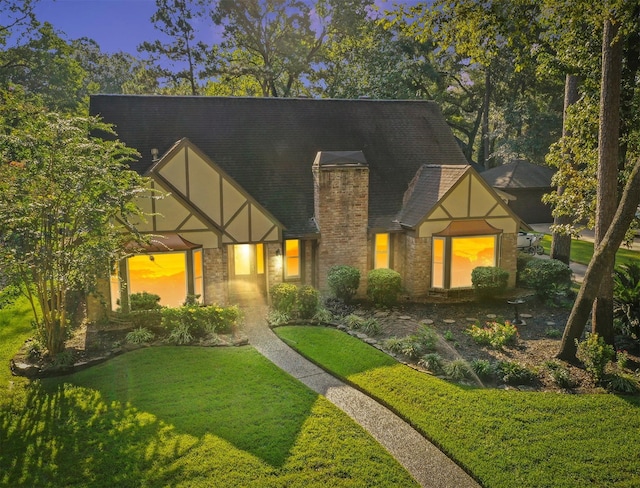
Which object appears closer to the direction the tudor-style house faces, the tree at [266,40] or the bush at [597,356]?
the bush

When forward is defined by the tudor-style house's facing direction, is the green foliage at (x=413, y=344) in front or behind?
in front

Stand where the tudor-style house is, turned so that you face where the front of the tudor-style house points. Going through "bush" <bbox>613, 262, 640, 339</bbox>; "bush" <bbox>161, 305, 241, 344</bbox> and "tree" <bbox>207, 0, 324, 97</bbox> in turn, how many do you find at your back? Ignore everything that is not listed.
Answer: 1

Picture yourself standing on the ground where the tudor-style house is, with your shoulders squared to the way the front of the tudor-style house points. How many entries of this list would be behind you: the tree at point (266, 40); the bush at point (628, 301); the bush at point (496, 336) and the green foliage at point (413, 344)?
1

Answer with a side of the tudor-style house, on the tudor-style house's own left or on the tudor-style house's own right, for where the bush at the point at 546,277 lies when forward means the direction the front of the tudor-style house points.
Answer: on the tudor-style house's own left

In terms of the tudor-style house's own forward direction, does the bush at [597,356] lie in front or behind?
in front

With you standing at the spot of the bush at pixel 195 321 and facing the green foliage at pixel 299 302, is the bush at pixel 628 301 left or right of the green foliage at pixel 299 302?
right

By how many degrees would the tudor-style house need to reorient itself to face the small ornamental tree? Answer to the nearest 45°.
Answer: approximately 45° to its right

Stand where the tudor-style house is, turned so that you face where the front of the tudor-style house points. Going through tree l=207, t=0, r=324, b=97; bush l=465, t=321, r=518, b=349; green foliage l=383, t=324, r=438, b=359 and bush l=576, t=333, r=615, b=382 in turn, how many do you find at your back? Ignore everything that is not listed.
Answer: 1

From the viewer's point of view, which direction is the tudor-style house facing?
toward the camera

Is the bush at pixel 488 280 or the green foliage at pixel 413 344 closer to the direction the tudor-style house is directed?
the green foliage

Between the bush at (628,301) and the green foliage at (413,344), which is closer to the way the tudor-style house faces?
the green foliage

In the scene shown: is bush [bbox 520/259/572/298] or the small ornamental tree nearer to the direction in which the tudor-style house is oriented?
the small ornamental tree

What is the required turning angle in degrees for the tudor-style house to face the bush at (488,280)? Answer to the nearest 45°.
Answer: approximately 90° to its left

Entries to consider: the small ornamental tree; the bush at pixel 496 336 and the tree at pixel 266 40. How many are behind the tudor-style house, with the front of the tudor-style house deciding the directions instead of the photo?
1

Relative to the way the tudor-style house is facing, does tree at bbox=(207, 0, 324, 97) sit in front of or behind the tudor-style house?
behind

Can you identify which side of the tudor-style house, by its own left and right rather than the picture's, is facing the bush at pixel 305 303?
front

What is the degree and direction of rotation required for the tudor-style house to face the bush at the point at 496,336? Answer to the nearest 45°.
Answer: approximately 45° to its left

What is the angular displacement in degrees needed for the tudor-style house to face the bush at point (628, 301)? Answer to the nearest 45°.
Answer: approximately 45° to its left
